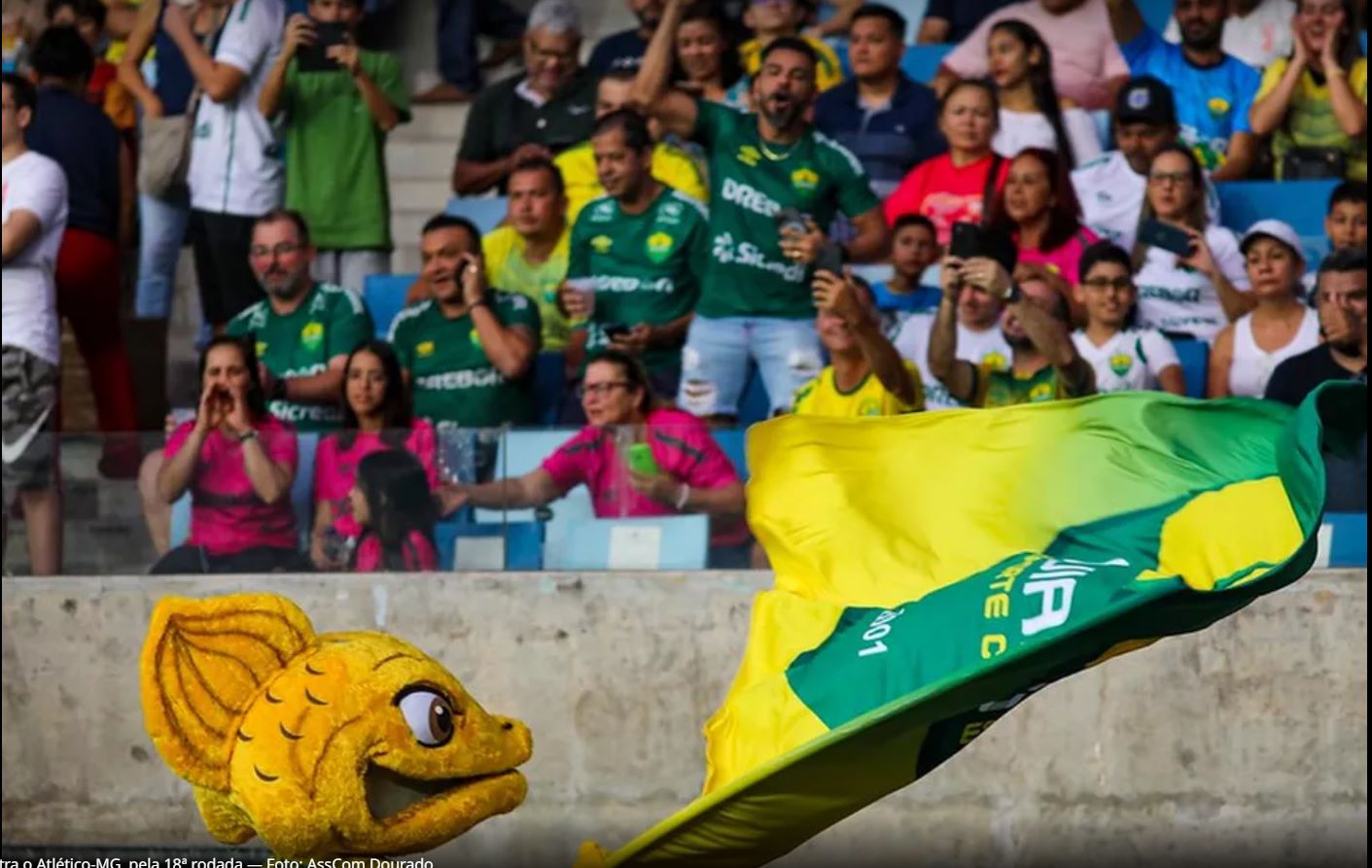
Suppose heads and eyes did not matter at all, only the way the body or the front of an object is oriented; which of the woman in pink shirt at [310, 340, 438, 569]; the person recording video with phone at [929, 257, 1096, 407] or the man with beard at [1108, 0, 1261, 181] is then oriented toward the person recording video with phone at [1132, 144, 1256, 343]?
the man with beard

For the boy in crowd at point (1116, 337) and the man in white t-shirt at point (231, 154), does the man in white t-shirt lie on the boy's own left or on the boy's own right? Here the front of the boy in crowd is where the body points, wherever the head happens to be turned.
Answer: on the boy's own right

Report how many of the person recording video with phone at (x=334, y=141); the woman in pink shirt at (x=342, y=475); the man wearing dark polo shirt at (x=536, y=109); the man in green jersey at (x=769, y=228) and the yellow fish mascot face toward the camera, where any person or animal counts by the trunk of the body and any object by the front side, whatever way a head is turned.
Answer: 4

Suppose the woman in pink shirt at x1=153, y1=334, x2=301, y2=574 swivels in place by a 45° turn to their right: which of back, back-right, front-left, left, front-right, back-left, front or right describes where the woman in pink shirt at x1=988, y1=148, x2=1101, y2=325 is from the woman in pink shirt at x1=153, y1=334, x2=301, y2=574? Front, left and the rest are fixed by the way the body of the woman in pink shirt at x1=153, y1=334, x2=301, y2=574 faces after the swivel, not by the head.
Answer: back-left

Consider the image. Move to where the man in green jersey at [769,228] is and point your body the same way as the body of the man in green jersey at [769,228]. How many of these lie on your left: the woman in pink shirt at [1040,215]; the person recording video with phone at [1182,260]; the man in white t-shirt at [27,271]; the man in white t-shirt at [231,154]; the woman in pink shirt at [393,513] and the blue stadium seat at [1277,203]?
3

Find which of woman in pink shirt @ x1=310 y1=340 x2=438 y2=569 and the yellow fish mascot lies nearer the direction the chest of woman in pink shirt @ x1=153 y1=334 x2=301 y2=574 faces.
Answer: the yellow fish mascot

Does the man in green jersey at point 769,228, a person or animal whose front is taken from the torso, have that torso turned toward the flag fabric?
yes
